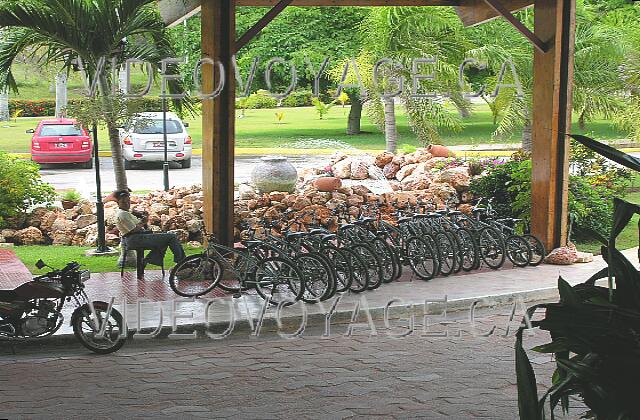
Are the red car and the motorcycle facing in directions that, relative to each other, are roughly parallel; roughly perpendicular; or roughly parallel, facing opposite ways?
roughly perpendicular

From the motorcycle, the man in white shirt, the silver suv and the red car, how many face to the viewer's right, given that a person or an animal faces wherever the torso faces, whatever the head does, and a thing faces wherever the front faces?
2

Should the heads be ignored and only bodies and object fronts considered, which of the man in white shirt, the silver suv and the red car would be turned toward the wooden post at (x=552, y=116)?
the man in white shirt

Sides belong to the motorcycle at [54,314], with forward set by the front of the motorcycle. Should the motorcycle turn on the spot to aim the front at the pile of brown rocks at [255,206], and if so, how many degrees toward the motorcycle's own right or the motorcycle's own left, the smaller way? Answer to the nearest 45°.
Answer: approximately 45° to the motorcycle's own left

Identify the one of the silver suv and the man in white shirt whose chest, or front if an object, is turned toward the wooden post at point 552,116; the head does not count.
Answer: the man in white shirt

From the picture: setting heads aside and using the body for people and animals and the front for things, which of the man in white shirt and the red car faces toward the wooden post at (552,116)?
the man in white shirt

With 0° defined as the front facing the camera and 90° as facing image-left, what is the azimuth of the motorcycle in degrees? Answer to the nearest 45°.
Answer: approximately 270°

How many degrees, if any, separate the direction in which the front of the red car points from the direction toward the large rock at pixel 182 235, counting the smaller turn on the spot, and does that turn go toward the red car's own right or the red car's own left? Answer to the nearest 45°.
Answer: approximately 180°

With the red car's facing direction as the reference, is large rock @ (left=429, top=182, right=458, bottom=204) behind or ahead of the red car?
behind

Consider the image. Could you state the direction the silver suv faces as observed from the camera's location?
facing away from the viewer

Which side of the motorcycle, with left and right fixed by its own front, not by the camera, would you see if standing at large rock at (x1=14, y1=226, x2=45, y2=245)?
left

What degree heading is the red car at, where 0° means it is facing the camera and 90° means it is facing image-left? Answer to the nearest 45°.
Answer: approximately 180°

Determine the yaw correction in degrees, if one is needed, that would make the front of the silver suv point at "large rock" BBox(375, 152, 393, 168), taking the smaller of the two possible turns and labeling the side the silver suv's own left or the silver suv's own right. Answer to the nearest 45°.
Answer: approximately 135° to the silver suv's own right

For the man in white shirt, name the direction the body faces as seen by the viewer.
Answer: to the viewer's right
